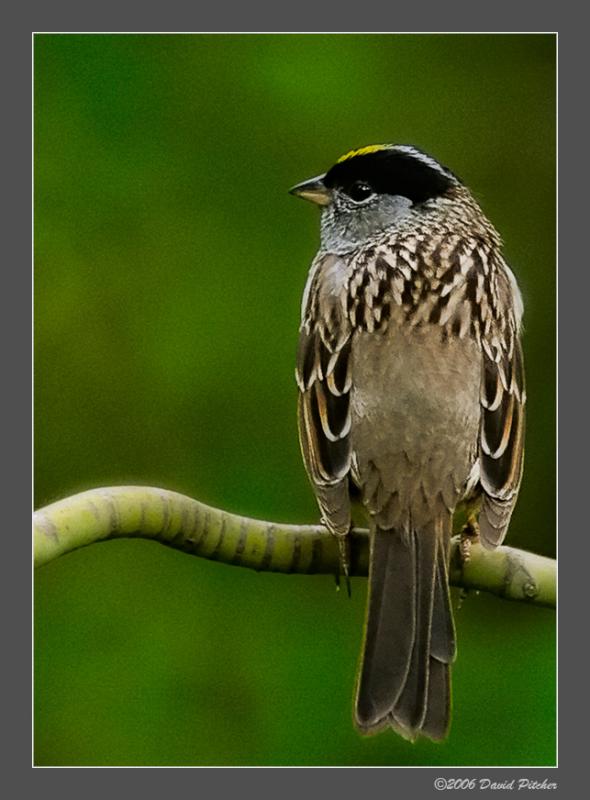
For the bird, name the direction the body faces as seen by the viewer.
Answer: away from the camera
